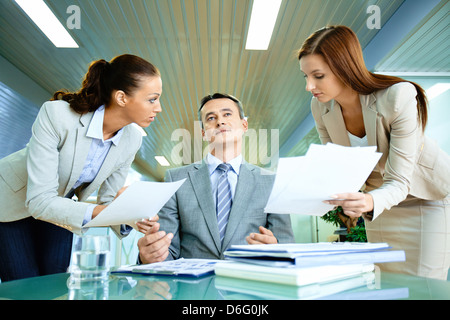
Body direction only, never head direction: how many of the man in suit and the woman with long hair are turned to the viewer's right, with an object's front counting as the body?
0

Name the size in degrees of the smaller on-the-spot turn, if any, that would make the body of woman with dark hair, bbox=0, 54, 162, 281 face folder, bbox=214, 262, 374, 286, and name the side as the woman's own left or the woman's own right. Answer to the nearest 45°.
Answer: approximately 45° to the woman's own right

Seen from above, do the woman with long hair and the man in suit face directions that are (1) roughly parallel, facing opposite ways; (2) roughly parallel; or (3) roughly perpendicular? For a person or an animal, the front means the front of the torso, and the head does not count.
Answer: roughly perpendicular

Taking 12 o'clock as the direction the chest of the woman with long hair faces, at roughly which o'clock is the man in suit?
The man in suit is roughly at 1 o'clock from the woman with long hair.

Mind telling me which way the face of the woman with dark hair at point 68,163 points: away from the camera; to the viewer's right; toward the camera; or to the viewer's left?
to the viewer's right

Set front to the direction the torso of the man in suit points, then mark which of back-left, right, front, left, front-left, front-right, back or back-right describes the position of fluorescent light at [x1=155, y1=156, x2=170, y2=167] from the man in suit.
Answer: back

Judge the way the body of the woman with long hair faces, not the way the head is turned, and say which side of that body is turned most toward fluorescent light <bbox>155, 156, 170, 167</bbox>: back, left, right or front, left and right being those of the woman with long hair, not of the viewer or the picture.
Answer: right

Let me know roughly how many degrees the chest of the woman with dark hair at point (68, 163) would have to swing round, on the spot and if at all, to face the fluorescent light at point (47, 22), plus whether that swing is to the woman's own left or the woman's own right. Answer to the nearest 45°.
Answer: approximately 135° to the woman's own left

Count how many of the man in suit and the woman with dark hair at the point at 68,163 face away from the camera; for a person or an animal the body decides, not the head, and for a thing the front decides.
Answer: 0

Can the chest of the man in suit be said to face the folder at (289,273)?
yes

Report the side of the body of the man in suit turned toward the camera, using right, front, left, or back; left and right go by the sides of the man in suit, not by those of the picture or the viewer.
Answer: front

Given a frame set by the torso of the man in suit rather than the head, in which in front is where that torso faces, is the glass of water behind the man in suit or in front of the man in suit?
in front

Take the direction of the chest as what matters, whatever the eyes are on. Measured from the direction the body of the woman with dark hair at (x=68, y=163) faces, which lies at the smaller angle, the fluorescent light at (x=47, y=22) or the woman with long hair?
the woman with long hair

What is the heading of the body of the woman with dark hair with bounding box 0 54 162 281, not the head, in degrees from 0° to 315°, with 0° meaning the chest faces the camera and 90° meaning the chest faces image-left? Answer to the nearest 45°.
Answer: approximately 315°

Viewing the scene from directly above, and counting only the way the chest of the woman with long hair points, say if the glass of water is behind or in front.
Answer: in front

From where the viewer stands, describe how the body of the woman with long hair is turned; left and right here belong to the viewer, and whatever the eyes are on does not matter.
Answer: facing the viewer and to the left of the viewer
